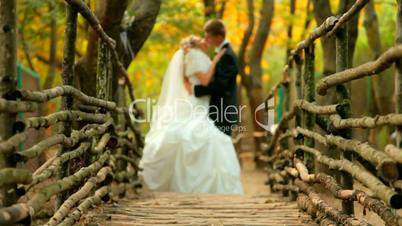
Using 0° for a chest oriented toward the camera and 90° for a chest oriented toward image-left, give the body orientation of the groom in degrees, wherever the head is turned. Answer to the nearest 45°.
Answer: approximately 90°

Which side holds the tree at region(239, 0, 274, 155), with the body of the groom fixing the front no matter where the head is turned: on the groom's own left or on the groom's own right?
on the groom's own right
